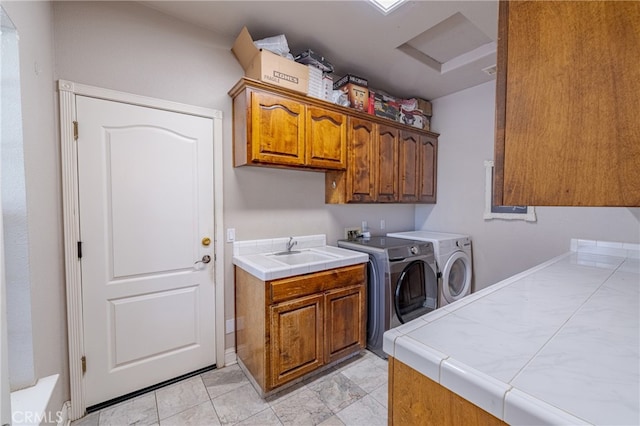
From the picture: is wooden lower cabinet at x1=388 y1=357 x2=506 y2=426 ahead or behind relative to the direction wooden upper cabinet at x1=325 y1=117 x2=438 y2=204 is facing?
ahead

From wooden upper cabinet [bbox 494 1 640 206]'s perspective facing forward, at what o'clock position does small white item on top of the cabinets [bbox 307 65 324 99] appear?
The small white item on top of the cabinets is roughly at 1 o'clock from the wooden upper cabinet.

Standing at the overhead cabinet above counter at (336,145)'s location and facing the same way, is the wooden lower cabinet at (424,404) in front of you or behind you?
in front

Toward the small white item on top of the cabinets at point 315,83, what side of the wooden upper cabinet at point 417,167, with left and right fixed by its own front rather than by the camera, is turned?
right

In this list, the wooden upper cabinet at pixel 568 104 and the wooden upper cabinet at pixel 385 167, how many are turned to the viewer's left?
1

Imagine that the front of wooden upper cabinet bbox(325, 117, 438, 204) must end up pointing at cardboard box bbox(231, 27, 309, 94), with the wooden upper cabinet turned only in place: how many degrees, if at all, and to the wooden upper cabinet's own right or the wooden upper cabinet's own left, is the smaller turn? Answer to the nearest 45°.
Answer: approximately 90° to the wooden upper cabinet's own right

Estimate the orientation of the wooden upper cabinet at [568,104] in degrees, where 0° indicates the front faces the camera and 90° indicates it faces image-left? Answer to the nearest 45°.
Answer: approximately 90°

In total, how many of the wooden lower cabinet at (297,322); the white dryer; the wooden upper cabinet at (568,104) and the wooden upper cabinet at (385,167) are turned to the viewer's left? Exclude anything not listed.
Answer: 1

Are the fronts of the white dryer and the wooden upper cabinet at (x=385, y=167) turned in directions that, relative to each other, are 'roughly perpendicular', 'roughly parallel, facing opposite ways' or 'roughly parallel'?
roughly parallel

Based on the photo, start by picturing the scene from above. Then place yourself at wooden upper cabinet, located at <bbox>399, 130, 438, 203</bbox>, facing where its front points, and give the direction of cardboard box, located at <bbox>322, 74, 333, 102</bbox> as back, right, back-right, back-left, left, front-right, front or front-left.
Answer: right

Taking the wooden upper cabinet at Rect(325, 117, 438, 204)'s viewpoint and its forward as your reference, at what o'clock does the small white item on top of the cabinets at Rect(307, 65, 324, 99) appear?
The small white item on top of the cabinets is roughly at 3 o'clock from the wooden upper cabinet.

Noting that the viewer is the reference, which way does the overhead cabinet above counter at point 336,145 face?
facing the viewer and to the right of the viewer

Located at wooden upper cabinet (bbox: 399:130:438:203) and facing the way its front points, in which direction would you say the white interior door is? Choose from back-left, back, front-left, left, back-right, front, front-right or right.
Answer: right
